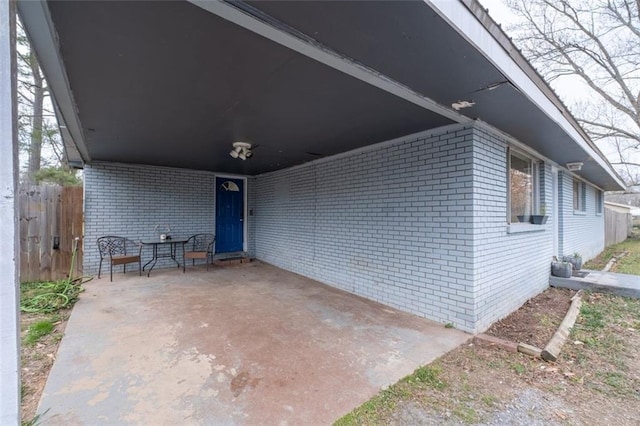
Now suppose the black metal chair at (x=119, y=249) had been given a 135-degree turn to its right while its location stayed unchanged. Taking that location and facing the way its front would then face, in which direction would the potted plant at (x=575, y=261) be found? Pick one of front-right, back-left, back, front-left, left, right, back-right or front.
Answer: back-left

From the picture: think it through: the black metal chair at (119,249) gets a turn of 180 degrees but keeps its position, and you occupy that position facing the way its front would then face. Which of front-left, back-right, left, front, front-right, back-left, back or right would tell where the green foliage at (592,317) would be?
back

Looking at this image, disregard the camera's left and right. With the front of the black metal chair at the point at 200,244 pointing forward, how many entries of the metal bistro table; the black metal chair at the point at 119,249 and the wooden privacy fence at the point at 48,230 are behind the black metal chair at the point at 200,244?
0

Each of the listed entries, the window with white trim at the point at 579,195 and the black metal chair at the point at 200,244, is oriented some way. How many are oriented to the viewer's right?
1

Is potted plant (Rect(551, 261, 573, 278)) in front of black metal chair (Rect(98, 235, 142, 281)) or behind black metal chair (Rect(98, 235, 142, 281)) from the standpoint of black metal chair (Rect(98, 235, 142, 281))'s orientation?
in front

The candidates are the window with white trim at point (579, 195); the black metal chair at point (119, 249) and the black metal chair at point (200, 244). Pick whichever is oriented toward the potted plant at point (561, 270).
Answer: the black metal chair at point (119, 249)

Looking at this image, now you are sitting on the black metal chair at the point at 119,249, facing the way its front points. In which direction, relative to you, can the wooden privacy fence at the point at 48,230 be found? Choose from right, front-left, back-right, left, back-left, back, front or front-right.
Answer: back-right

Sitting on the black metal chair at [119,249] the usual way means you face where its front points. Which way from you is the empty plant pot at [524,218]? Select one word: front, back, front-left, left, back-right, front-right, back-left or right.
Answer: front

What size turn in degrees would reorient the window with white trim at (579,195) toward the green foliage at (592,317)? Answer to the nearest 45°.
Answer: approximately 90° to its right

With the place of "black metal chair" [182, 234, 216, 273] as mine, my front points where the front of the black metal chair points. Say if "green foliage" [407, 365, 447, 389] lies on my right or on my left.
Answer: on my left

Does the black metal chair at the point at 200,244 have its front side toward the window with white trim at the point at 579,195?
no

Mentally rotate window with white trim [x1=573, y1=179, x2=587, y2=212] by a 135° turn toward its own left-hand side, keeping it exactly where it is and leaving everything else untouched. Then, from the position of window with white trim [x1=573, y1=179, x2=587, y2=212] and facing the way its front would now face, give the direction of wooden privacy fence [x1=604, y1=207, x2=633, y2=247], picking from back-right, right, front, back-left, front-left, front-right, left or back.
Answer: front-right

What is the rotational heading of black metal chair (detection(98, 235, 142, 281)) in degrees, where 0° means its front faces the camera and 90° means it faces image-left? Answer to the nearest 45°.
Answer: approximately 315°

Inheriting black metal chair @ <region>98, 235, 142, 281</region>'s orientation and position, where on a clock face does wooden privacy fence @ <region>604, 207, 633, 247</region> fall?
The wooden privacy fence is roughly at 11 o'clock from the black metal chair.

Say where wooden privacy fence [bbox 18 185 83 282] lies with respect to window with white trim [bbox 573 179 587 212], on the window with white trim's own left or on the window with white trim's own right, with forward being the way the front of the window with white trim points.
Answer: on the window with white trim's own right

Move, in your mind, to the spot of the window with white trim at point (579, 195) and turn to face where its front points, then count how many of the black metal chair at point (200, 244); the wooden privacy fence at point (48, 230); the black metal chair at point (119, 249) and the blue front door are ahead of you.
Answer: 0
